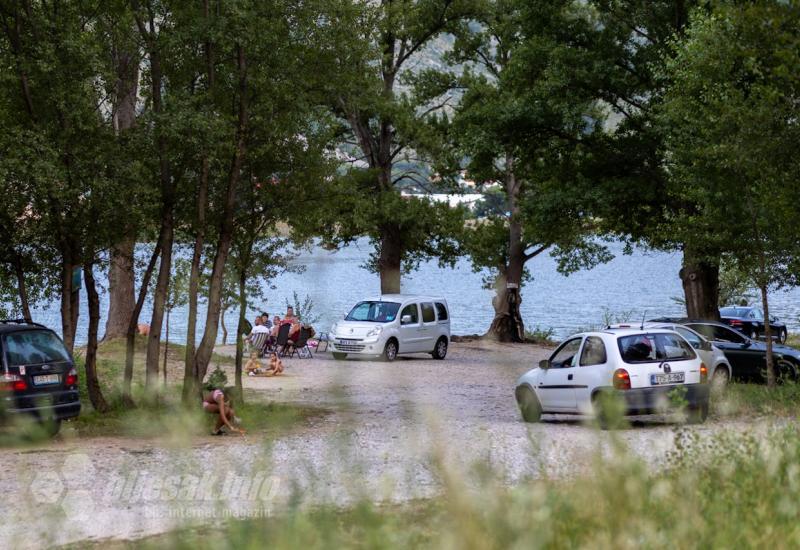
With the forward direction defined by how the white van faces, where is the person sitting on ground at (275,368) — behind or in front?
in front

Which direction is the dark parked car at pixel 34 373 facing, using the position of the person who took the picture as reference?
facing away from the viewer and to the left of the viewer

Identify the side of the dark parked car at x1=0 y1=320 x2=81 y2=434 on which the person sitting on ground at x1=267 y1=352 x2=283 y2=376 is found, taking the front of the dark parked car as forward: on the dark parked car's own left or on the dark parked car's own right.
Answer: on the dark parked car's own right

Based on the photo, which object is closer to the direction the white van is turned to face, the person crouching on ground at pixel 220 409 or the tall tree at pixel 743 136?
the person crouching on ground

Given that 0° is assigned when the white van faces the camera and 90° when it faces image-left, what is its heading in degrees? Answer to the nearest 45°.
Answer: approximately 45°

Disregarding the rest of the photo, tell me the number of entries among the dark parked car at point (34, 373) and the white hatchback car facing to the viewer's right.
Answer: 0
